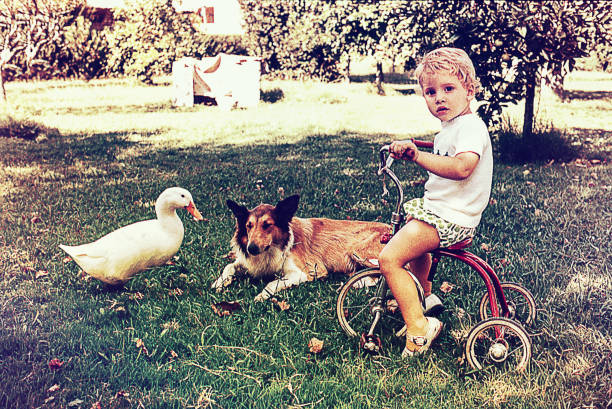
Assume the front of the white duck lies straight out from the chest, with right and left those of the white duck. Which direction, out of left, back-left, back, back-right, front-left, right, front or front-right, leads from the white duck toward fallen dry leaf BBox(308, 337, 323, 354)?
front-right

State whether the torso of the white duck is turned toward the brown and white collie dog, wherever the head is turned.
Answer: yes

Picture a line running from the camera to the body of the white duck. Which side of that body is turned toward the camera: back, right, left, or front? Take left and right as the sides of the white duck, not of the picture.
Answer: right

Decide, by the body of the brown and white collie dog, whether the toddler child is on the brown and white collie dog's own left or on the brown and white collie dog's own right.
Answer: on the brown and white collie dog's own left

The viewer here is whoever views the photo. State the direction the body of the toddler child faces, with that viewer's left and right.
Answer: facing to the left of the viewer

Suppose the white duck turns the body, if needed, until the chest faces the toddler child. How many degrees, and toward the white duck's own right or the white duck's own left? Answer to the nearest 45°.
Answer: approximately 45° to the white duck's own right

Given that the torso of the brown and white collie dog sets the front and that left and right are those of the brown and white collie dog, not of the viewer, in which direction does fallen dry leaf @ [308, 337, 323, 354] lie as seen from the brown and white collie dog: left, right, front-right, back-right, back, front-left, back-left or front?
front-left

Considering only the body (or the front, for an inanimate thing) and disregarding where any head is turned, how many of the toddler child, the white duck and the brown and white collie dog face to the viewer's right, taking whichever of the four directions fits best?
1

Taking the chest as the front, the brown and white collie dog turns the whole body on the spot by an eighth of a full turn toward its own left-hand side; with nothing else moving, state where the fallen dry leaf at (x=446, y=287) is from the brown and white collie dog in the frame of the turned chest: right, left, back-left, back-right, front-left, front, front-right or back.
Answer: left
